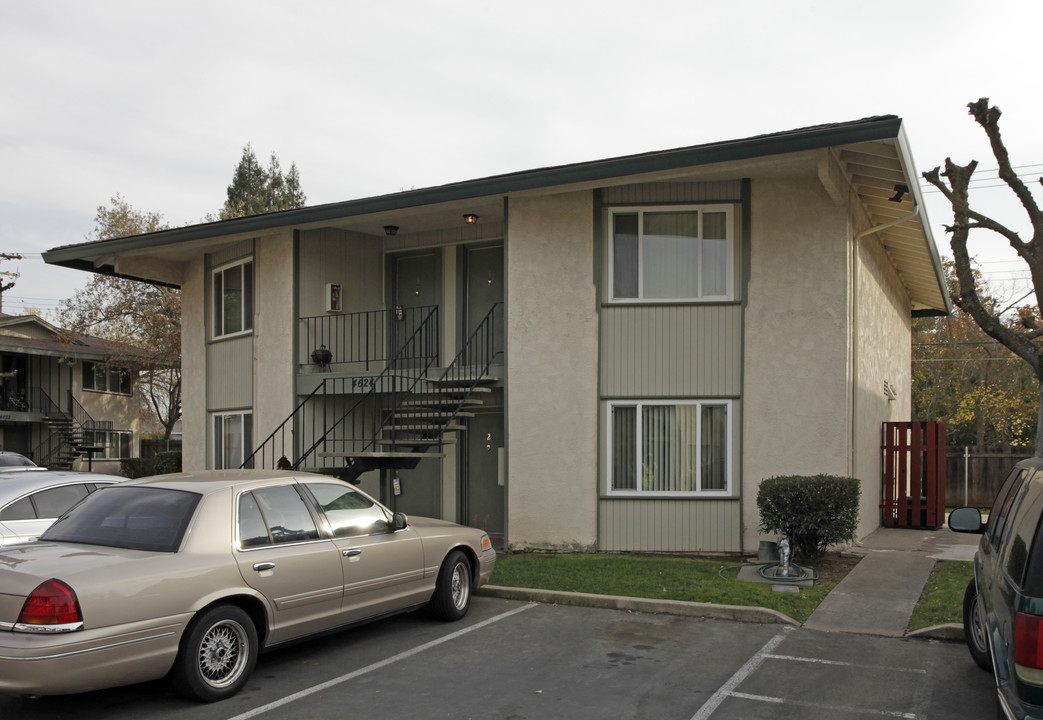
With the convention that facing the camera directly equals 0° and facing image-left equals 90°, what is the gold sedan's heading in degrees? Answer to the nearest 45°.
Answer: approximately 225°

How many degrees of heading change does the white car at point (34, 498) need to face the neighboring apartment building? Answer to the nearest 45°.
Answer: approximately 45° to its left

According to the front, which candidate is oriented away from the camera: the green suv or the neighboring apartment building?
the green suv

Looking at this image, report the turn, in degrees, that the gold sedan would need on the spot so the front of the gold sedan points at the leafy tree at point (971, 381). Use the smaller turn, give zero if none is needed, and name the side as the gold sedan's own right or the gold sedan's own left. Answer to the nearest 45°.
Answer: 0° — it already faces it

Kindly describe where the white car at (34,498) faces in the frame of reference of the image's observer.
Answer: facing away from the viewer and to the right of the viewer

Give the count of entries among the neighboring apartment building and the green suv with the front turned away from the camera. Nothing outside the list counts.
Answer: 1

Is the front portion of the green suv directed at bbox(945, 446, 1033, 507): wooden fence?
yes

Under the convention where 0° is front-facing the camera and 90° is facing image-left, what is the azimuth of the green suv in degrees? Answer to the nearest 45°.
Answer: approximately 180°
